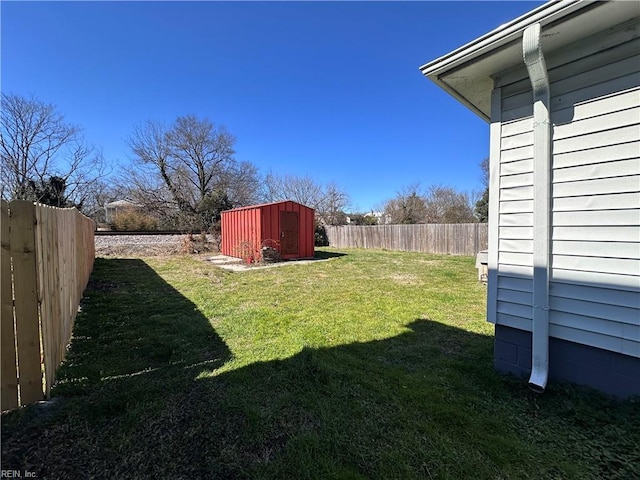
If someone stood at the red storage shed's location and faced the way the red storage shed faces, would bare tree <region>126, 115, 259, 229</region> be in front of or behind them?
behind

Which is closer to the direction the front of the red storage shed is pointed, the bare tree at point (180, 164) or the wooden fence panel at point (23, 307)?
the wooden fence panel

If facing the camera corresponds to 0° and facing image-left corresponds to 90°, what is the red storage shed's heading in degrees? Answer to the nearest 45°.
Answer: approximately 315°

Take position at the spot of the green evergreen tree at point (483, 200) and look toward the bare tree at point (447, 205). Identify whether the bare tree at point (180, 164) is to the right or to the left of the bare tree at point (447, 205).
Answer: left

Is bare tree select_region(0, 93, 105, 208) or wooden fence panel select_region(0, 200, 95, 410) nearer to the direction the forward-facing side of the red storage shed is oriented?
the wooden fence panel

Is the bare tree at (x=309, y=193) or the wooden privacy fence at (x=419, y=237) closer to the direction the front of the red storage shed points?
the wooden privacy fence

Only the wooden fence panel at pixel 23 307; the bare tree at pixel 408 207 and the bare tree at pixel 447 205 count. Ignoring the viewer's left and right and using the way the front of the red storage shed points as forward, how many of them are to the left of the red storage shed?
2

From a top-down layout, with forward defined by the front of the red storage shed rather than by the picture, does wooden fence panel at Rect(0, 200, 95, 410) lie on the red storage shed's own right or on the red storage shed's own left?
on the red storage shed's own right

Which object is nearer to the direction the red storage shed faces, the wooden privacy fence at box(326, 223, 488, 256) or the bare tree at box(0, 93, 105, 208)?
the wooden privacy fence

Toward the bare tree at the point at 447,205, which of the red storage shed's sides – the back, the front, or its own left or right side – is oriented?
left

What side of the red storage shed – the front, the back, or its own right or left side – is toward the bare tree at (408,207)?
left
